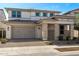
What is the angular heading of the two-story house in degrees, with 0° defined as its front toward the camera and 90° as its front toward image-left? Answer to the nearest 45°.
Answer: approximately 0°
